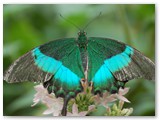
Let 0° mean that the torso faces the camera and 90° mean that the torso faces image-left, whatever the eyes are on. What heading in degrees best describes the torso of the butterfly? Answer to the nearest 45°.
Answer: approximately 180°
